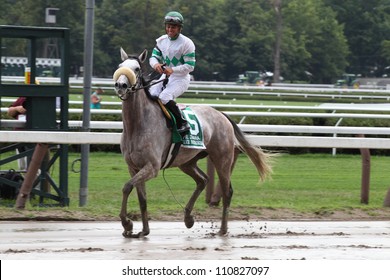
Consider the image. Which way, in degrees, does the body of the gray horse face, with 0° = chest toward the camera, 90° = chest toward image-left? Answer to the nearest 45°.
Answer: approximately 45°

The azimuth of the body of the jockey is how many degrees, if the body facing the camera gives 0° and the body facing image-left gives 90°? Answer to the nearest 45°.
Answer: approximately 45°
